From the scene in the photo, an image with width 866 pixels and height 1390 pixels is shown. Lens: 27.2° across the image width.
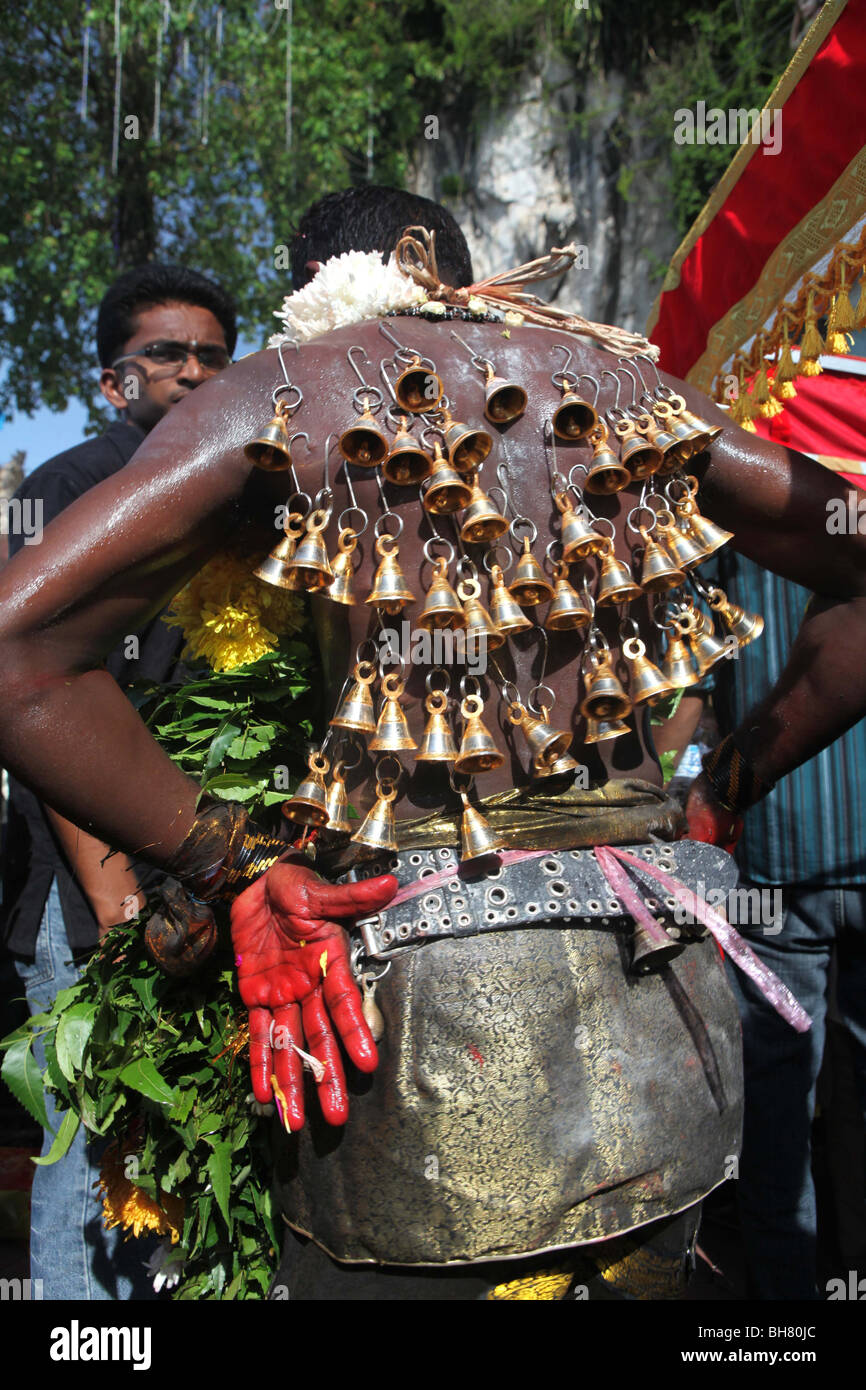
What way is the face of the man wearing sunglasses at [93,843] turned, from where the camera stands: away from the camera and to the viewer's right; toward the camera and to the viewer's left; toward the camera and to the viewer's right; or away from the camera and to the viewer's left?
toward the camera and to the viewer's right

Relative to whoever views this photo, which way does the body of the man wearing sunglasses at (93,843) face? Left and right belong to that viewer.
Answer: facing the viewer and to the right of the viewer
